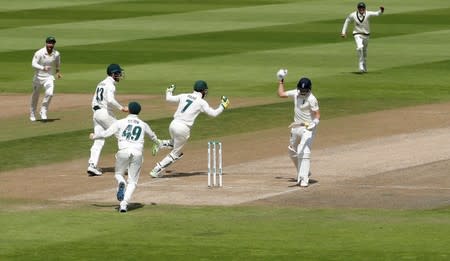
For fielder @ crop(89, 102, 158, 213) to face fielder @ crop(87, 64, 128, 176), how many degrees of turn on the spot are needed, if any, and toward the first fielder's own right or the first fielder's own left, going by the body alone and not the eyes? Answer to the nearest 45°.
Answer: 0° — they already face them

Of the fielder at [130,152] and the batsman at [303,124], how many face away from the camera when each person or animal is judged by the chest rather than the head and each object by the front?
1

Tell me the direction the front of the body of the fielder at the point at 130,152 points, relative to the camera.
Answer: away from the camera

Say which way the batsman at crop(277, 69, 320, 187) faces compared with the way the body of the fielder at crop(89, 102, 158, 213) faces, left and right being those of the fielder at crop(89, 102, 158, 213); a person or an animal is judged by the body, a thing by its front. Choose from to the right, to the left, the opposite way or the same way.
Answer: the opposite way

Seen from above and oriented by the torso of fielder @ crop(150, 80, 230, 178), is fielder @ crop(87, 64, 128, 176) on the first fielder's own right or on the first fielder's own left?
on the first fielder's own left
